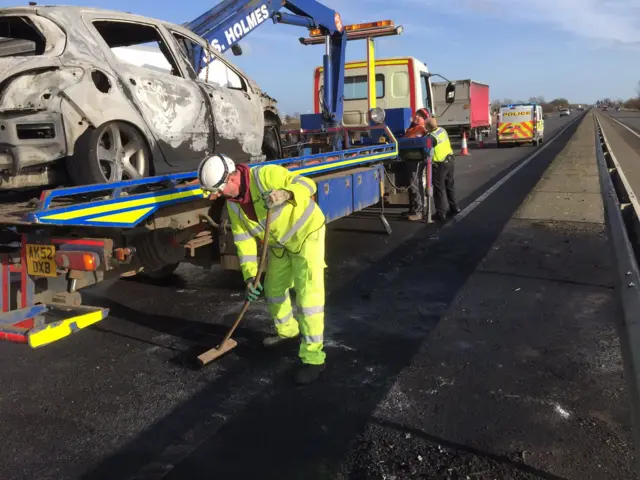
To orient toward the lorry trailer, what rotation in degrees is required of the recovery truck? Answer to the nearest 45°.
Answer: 0° — it already faces it

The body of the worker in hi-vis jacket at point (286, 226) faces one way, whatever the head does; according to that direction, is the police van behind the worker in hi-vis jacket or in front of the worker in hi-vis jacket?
behind

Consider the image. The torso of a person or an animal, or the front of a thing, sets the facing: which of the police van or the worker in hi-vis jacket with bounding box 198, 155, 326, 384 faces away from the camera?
the police van

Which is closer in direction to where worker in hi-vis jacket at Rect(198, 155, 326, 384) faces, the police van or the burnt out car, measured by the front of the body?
the burnt out car

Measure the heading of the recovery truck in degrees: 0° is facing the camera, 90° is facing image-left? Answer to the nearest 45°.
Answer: approximately 225°

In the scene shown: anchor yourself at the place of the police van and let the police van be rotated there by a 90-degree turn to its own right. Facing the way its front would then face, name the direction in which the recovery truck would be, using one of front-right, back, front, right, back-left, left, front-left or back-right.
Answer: right

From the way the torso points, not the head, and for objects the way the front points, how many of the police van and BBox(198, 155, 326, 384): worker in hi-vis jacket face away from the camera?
1

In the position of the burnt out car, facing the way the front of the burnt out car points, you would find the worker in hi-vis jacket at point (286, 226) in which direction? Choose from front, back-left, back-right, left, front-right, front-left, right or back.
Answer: right

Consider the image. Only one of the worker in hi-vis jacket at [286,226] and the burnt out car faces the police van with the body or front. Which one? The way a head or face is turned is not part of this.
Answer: the burnt out car

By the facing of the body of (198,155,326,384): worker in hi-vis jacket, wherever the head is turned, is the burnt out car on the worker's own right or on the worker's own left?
on the worker's own right

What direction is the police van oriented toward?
away from the camera

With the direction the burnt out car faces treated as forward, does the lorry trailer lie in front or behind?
in front

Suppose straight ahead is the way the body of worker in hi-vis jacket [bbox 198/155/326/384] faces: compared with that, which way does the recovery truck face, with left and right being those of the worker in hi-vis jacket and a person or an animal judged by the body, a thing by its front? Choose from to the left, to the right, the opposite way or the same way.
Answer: the opposite way
